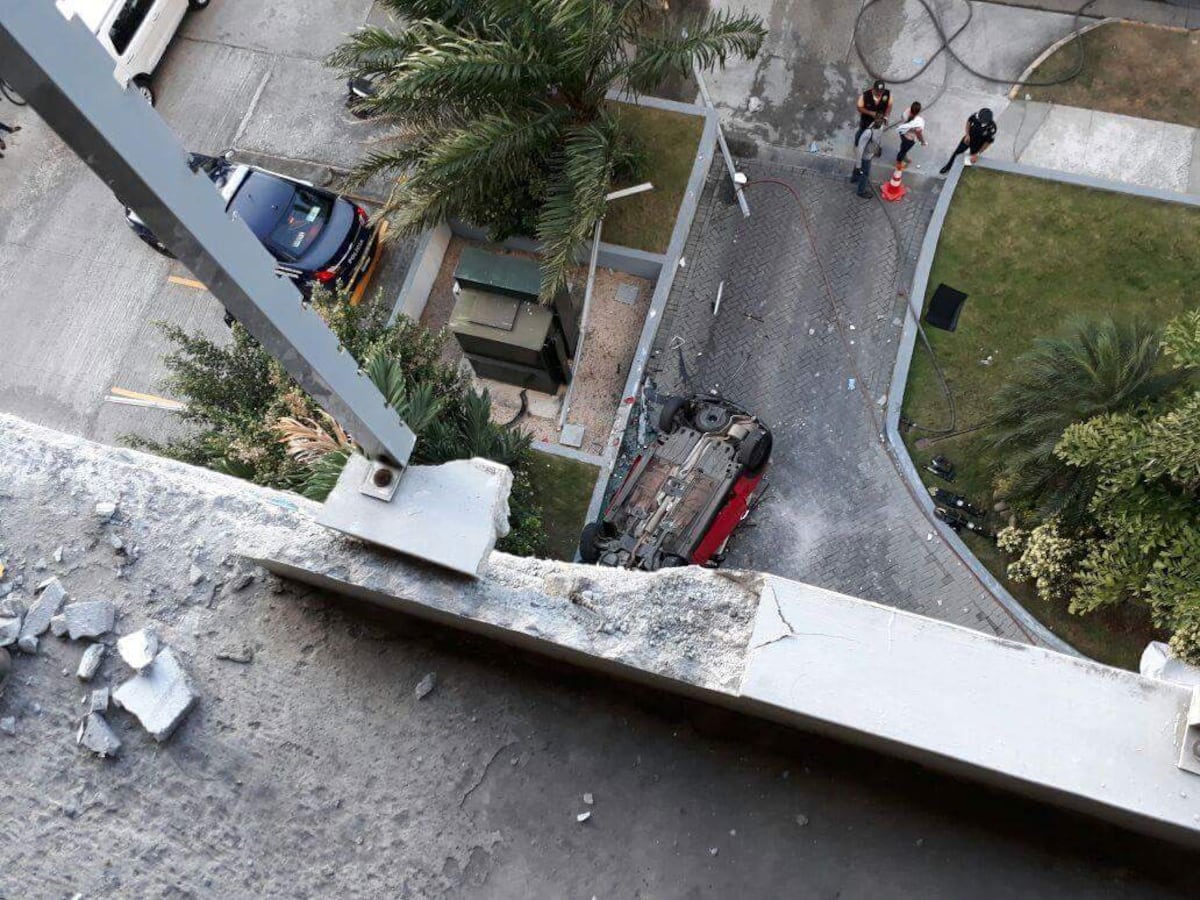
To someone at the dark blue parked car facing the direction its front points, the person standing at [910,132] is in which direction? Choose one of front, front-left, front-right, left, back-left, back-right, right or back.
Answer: back-right

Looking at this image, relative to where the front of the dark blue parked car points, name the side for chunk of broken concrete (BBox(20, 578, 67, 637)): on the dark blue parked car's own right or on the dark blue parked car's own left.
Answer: on the dark blue parked car's own left

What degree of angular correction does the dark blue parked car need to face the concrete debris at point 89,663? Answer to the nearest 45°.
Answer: approximately 135° to its left

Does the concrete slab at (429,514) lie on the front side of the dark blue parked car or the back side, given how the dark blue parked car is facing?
on the back side

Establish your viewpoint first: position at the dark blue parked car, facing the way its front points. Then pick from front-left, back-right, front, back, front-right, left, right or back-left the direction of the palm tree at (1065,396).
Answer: back

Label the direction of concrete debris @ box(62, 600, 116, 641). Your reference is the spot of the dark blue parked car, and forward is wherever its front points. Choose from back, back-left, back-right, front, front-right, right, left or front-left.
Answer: back-left

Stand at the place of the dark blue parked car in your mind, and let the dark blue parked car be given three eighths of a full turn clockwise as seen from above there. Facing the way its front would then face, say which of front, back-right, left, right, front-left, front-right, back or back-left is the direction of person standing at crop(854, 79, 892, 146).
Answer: front

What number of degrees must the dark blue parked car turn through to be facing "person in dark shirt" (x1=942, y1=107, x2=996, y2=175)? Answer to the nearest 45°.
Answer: approximately 135° to its right

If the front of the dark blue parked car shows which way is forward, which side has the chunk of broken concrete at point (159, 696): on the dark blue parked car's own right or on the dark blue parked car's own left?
on the dark blue parked car's own left

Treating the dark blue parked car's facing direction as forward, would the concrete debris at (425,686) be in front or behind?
behind

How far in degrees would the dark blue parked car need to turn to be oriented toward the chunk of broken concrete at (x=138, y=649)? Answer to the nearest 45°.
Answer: approximately 135° to its left

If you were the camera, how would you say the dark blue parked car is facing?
facing away from the viewer and to the left of the viewer
